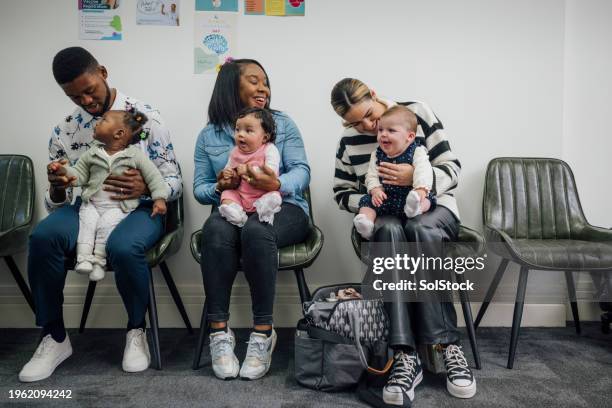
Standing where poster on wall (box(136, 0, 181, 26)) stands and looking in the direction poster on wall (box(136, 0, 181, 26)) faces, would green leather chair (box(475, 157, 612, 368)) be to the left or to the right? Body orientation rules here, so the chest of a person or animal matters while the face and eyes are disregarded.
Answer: on its left

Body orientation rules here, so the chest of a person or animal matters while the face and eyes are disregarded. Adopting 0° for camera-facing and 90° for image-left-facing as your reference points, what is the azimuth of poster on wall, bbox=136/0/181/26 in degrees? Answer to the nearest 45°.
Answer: approximately 0°

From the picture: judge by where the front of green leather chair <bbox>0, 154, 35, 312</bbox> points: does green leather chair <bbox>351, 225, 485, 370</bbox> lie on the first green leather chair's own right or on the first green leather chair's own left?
on the first green leather chair's own left

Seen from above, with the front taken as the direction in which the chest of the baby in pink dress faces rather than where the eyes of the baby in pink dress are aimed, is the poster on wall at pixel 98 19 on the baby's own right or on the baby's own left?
on the baby's own right
